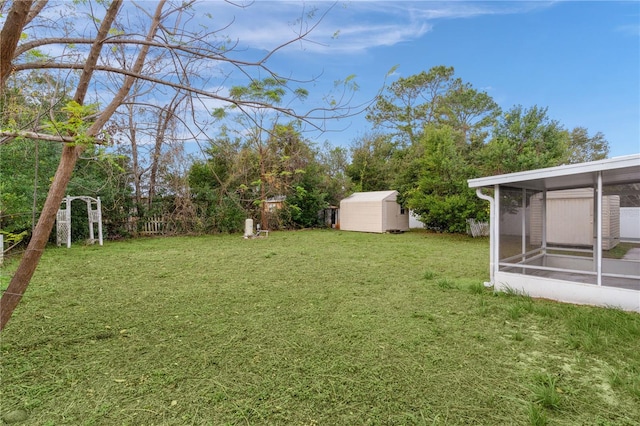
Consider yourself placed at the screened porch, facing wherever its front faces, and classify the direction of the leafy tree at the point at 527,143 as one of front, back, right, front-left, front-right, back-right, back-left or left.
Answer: back-right

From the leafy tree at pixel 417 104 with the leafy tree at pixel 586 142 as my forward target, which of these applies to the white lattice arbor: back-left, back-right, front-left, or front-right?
back-right

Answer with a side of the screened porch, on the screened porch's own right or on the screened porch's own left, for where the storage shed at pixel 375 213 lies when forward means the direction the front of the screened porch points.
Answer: on the screened porch's own right

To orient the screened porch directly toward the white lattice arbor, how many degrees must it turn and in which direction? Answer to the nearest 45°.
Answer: approximately 45° to its right

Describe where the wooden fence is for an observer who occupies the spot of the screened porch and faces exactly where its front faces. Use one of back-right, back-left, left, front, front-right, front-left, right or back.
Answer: front-right

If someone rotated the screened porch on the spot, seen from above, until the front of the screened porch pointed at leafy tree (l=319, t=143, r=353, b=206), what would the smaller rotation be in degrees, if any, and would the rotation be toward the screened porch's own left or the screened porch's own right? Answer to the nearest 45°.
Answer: approximately 90° to the screened porch's own right

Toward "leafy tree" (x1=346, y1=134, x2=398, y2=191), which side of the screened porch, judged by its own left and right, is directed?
right

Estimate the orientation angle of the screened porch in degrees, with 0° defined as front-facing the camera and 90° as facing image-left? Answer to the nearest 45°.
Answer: approximately 45°

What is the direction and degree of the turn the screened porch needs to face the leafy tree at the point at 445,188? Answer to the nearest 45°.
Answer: approximately 90° to its right

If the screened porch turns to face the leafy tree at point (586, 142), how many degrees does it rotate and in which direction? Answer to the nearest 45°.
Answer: approximately 135° to its right

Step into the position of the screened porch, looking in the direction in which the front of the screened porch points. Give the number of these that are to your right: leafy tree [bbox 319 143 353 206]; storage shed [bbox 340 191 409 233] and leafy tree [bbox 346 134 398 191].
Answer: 3

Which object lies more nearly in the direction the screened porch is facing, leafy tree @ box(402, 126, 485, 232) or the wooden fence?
the wooden fence

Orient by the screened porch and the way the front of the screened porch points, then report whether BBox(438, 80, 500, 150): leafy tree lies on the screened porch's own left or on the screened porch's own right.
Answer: on the screened porch's own right

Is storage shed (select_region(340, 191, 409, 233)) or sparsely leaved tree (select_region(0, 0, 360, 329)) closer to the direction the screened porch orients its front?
the sparsely leaved tree
